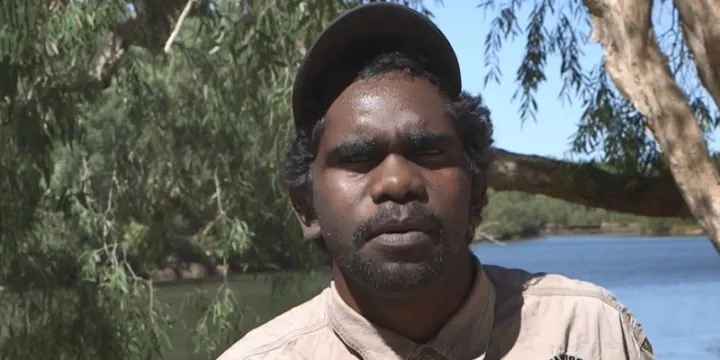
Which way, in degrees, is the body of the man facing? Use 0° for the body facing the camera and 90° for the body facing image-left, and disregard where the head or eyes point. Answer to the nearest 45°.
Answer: approximately 0°

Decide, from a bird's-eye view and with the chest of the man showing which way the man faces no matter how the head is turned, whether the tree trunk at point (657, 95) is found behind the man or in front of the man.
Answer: behind
